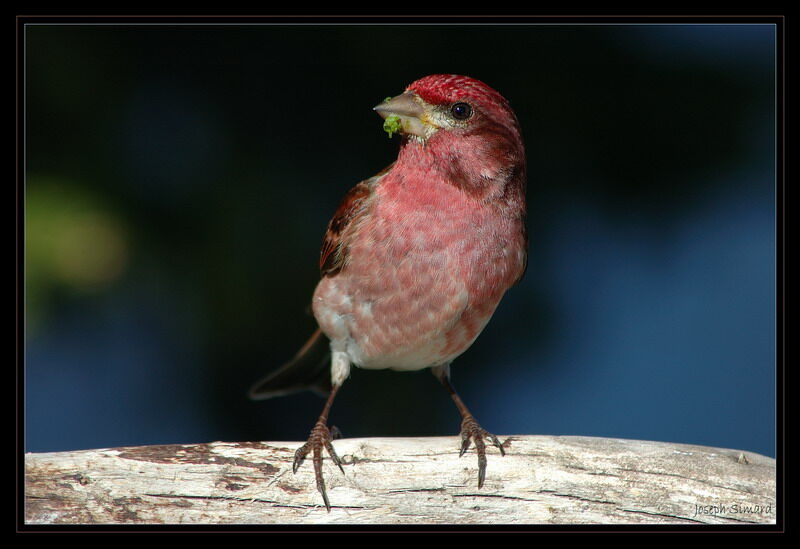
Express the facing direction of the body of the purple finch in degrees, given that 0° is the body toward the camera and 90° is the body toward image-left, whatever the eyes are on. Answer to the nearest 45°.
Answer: approximately 315°
